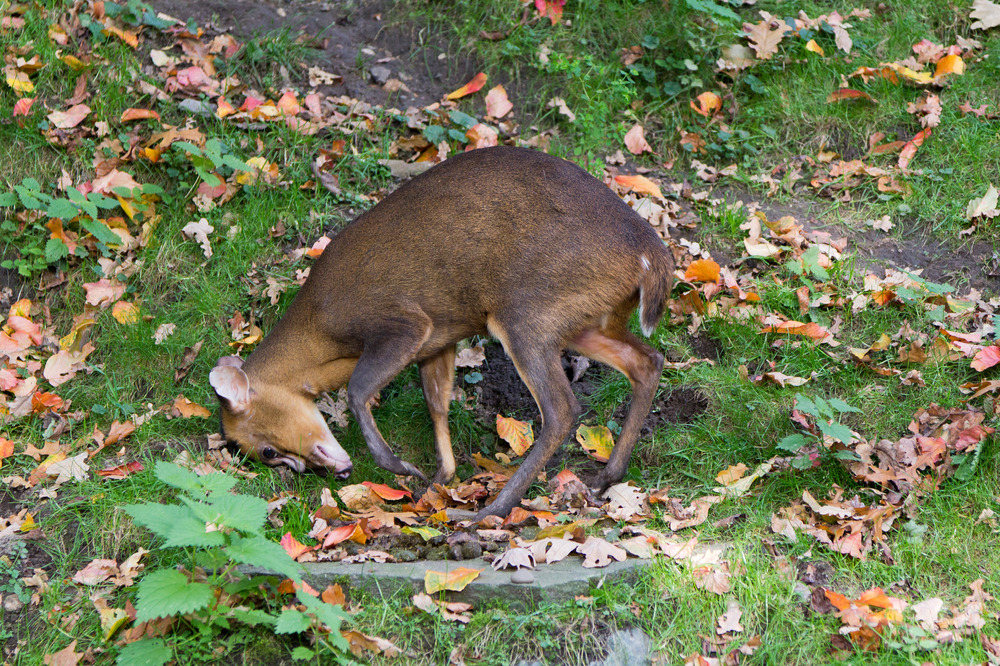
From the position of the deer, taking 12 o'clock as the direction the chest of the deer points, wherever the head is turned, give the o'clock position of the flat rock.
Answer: The flat rock is roughly at 9 o'clock from the deer.

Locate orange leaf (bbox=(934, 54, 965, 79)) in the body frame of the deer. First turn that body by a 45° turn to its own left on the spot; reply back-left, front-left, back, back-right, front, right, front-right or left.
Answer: back

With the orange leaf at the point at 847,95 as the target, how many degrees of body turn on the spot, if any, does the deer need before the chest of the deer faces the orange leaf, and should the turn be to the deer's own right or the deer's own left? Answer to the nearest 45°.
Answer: approximately 135° to the deer's own right

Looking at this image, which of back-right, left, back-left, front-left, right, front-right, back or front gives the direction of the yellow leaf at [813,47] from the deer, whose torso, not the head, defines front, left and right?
back-right

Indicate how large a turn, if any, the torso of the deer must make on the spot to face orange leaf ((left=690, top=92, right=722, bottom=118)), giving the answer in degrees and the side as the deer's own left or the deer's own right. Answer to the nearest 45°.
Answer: approximately 135° to the deer's own right

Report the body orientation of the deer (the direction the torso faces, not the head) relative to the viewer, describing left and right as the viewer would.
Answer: facing to the left of the viewer

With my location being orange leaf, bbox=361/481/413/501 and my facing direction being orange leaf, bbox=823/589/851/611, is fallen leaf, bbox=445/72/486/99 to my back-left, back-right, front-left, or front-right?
back-left

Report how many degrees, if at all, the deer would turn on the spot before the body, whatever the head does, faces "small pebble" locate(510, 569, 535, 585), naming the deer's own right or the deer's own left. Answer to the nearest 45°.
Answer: approximately 90° to the deer's own left

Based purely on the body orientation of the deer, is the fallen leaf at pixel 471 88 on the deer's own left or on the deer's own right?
on the deer's own right
